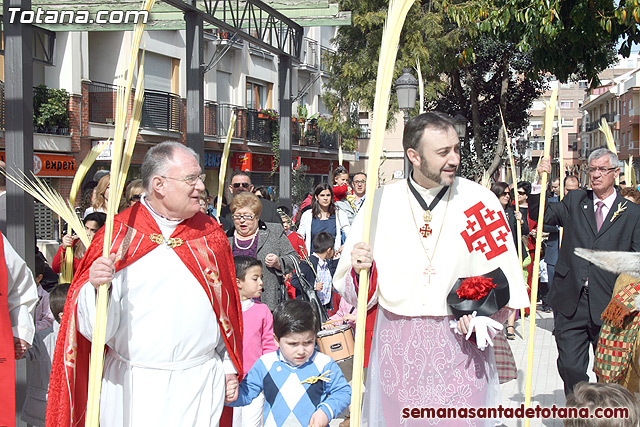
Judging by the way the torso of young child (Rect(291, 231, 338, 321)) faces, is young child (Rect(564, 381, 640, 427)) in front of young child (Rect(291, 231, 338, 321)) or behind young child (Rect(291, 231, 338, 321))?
in front

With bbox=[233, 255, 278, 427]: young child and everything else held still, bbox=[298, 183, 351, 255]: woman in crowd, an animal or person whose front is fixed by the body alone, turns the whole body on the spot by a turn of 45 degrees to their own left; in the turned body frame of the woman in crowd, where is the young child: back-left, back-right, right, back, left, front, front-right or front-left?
front-right

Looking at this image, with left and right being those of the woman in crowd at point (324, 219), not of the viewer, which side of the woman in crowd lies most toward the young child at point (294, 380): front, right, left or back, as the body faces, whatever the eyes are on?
front

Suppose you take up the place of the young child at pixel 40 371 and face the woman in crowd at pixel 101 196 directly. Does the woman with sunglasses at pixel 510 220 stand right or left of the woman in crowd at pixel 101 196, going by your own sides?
right

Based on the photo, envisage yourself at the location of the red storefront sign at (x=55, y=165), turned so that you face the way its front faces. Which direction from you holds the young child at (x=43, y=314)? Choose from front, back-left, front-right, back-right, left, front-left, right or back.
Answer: front-right

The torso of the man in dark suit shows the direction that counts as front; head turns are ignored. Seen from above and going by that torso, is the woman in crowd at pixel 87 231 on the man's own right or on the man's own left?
on the man's own right

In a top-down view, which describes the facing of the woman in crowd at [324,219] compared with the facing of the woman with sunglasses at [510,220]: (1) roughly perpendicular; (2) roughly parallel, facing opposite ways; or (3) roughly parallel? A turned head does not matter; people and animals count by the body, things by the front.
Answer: roughly parallel

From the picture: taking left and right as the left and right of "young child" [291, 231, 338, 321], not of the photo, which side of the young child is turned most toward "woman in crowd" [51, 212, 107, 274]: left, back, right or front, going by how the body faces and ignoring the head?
right

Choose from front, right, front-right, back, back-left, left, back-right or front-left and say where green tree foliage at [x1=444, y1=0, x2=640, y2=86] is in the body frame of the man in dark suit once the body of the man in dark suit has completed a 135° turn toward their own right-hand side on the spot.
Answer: front-right

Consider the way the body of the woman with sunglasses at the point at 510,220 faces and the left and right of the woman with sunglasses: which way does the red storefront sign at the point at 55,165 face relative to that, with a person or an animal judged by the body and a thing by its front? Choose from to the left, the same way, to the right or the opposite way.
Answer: to the left

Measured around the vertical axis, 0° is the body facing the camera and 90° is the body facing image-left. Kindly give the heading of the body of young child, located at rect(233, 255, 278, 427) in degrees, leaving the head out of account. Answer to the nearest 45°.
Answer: approximately 315°

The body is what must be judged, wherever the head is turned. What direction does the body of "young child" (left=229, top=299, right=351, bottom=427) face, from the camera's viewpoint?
toward the camera

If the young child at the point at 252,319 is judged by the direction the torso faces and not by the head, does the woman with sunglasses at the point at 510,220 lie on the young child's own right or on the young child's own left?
on the young child's own left

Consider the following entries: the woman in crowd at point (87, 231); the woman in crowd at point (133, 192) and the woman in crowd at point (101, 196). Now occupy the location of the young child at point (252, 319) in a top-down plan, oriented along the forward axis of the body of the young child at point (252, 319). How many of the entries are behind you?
3

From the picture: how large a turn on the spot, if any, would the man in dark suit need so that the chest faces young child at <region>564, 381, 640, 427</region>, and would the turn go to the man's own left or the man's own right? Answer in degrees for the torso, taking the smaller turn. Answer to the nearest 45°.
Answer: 0° — they already face them

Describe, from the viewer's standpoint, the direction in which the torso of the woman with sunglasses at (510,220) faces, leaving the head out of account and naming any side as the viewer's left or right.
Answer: facing the viewer
